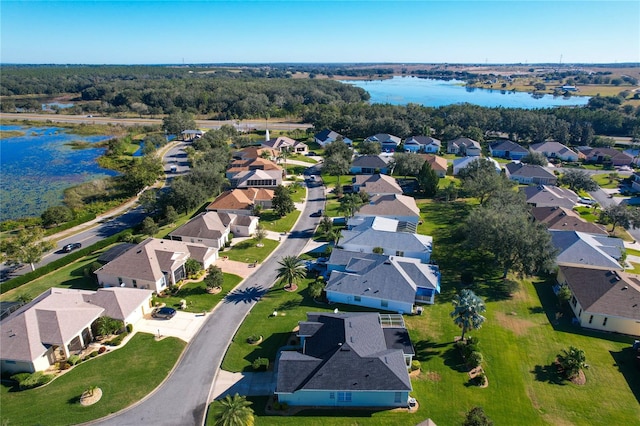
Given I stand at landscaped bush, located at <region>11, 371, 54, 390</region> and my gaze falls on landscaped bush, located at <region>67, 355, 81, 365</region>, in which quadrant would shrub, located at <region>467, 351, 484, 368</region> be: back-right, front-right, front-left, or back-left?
front-right

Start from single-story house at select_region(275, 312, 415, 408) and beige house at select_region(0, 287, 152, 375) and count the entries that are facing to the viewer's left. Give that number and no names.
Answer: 1

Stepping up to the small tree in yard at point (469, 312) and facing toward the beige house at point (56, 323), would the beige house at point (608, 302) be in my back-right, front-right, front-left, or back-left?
back-right

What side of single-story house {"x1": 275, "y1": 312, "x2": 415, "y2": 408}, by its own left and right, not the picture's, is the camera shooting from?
left

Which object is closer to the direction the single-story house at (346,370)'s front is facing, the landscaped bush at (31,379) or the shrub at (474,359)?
the landscaped bush

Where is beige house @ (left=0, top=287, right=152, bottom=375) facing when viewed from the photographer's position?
facing the viewer and to the right of the viewer

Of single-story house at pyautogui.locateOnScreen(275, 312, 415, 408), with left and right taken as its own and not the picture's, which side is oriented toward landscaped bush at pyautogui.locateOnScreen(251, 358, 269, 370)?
front

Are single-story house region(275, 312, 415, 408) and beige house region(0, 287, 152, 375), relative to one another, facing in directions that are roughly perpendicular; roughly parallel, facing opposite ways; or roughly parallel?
roughly parallel, facing opposite ways

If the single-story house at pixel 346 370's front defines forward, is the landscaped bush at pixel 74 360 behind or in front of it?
in front

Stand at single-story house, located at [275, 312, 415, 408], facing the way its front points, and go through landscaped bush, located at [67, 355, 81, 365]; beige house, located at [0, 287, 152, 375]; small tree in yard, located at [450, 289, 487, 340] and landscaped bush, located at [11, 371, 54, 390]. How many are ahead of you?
3

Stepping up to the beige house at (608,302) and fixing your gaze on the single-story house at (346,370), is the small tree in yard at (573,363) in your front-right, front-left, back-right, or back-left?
front-left

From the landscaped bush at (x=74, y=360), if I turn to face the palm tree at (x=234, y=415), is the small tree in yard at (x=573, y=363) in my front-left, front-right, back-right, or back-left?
front-left

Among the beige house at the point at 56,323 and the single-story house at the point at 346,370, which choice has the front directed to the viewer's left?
the single-story house

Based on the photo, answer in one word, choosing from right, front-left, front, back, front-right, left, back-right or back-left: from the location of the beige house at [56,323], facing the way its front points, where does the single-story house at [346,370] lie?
front

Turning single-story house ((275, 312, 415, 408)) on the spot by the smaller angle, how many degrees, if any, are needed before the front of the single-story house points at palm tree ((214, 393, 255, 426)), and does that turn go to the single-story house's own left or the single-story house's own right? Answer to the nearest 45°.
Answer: approximately 45° to the single-story house's own left

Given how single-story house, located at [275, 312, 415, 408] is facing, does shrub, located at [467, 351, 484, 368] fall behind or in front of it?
behind

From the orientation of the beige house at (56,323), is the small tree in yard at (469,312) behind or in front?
in front
